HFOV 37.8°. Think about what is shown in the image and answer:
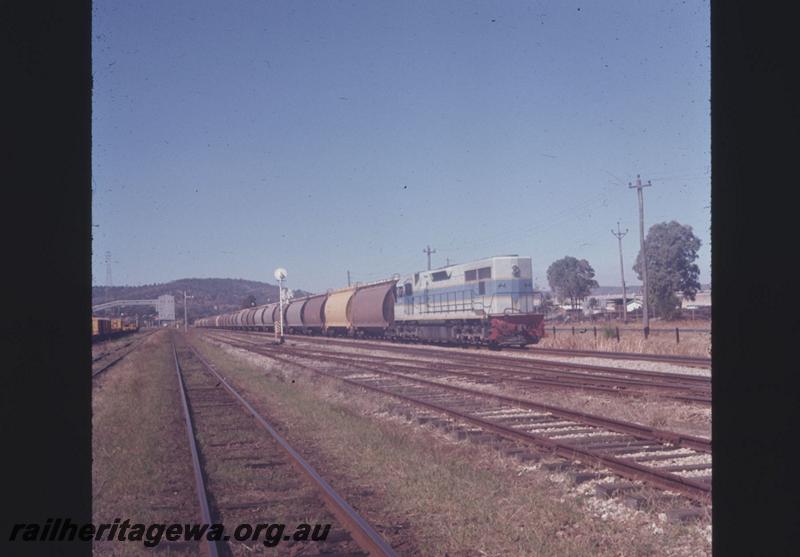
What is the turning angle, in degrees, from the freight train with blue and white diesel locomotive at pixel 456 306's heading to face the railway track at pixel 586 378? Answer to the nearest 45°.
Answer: approximately 45° to its right

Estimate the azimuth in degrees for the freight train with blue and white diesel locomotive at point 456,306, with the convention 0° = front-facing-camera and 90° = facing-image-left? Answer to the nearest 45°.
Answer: approximately 315°

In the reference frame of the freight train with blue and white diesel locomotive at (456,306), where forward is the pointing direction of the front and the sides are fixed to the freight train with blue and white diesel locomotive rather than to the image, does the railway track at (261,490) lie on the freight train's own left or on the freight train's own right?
on the freight train's own right
